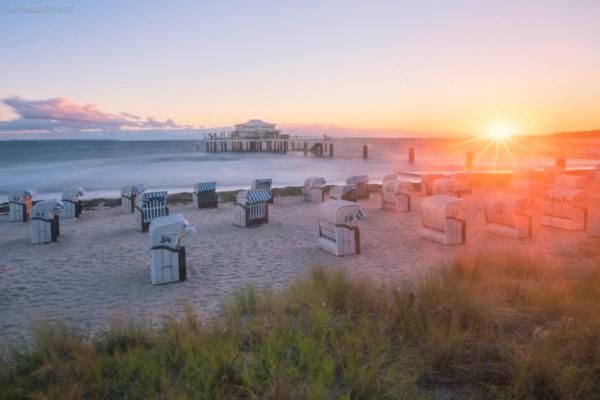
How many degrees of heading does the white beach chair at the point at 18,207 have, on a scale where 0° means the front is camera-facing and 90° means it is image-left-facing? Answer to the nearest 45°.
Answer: approximately 225°

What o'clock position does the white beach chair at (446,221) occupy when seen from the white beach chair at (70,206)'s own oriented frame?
the white beach chair at (446,221) is roughly at 3 o'clock from the white beach chair at (70,206).

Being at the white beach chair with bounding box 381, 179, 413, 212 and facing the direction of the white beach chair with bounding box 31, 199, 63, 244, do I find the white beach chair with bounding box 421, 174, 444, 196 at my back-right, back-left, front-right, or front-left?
back-right

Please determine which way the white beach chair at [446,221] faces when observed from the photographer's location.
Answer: facing away from the viewer and to the right of the viewer

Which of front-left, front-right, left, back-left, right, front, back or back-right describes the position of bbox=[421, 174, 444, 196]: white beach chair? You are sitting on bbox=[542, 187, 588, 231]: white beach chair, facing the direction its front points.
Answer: left

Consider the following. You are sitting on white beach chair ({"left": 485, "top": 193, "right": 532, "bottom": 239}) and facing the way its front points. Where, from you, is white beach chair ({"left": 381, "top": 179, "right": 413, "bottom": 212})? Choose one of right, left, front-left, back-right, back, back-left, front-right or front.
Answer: left

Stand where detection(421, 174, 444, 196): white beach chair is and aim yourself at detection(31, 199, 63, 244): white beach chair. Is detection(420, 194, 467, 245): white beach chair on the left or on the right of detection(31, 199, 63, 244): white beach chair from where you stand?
left

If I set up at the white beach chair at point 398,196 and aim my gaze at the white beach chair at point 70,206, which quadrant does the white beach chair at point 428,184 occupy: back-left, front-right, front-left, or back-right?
back-right

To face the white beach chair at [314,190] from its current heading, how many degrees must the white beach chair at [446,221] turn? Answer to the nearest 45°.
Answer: approximately 90° to its left
